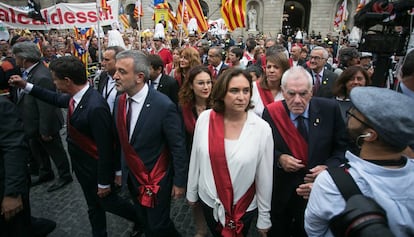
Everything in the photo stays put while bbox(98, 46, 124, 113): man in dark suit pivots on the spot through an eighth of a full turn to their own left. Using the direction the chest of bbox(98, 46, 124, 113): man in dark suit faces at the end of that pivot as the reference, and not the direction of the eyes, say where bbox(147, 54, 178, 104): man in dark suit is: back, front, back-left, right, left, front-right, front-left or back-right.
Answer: left

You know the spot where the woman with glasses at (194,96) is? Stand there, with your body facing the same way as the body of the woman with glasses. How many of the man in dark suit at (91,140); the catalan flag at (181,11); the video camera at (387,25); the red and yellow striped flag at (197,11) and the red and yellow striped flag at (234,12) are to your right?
1

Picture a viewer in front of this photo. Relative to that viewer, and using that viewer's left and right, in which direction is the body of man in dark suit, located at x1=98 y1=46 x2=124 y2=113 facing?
facing the viewer and to the left of the viewer

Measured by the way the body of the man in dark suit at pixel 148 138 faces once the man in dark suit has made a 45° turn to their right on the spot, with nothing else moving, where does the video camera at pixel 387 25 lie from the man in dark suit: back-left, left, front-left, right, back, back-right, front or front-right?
back

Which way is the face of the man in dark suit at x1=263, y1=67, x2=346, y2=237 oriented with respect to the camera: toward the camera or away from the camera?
toward the camera

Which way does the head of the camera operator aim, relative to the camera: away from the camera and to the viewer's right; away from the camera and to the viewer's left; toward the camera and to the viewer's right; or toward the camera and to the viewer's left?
away from the camera and to the viewer's left

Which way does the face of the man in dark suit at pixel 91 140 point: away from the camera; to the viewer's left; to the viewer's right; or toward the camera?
to the viewer's left

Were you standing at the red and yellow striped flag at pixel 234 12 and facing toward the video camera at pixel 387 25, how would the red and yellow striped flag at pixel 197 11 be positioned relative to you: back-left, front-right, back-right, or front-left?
back-right

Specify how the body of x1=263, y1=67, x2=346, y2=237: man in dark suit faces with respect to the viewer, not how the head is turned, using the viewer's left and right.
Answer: facing the viewer

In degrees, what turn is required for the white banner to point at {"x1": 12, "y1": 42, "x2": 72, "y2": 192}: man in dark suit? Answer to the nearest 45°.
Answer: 0° — it already faces them

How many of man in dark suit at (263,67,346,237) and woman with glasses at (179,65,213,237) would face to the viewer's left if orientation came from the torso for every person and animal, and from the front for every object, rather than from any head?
0

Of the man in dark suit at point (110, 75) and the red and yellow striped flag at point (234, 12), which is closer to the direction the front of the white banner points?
the man in dark suit

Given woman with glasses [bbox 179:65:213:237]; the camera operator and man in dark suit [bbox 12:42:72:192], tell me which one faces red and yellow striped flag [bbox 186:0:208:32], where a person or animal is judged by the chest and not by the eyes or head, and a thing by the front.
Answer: the camera operator

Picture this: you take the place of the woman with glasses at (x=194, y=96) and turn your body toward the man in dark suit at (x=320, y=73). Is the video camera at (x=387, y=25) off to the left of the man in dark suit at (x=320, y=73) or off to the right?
right
